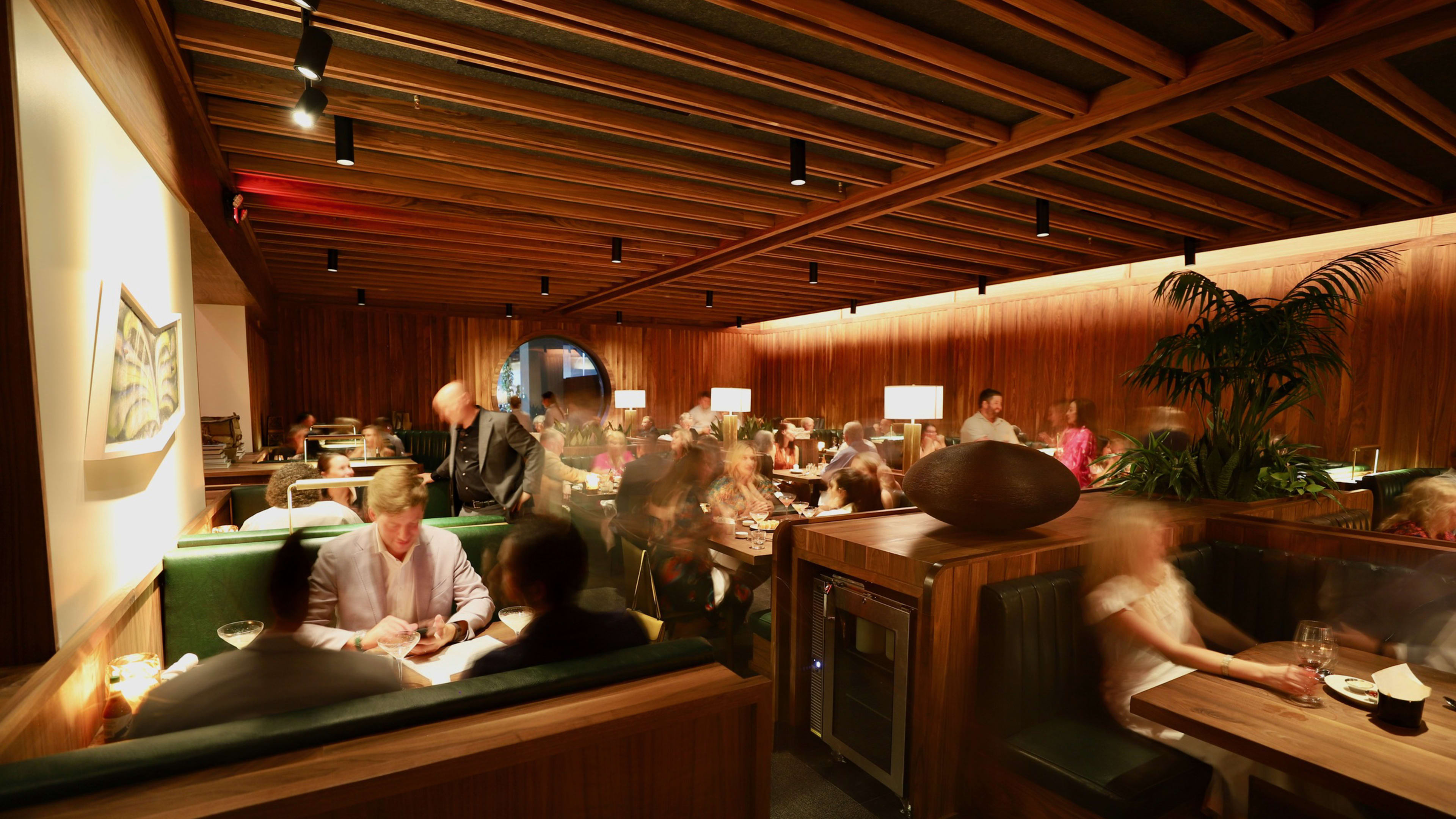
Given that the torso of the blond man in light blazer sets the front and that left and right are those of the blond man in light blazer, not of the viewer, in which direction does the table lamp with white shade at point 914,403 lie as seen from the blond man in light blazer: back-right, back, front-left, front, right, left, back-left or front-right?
left

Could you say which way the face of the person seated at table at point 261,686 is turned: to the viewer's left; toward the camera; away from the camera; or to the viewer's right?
away from the camera

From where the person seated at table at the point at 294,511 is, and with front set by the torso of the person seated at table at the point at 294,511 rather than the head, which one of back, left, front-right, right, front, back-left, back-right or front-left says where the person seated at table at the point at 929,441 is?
right

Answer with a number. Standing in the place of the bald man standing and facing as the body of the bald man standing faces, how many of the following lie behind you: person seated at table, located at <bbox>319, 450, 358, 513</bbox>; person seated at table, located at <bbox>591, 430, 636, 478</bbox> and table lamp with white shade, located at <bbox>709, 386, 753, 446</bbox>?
2

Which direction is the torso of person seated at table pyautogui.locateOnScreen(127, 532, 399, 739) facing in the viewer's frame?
away from the camera

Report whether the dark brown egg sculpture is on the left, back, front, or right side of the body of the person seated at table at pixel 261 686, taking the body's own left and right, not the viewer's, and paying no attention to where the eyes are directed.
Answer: right

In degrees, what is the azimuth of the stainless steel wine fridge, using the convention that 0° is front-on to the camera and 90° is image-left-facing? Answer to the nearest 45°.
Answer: approximately 45°

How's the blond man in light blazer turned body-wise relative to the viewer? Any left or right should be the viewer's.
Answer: facing the viewer

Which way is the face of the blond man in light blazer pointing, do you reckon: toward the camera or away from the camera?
toward the camera

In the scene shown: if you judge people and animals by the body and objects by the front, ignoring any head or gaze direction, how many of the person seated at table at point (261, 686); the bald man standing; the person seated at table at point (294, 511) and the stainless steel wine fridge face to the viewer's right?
0

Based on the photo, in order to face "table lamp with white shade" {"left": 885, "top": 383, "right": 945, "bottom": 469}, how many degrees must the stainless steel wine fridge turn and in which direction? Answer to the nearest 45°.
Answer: approximately 135° to its right

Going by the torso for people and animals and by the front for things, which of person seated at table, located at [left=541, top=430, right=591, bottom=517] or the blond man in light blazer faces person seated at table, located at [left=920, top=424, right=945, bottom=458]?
person seated at table, located at [left=541, top=430, right=591, bottom=517]

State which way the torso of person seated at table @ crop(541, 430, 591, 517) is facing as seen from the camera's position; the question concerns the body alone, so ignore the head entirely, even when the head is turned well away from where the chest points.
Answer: to the viewer's right

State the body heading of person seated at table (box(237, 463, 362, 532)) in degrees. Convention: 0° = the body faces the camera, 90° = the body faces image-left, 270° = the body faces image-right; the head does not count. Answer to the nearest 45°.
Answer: approximately 180°
